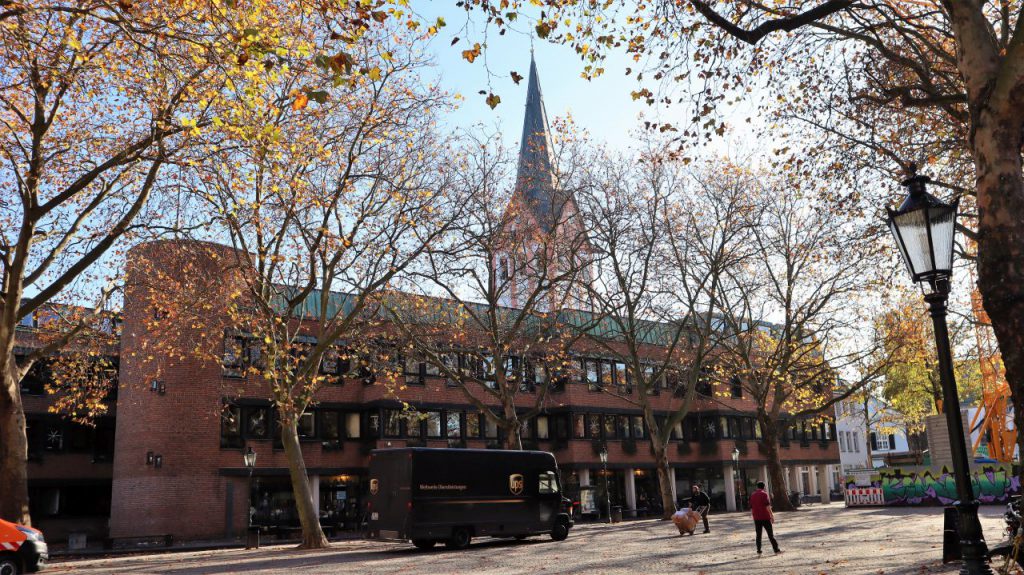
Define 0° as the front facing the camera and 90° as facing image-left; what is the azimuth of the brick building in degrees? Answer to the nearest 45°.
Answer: approximately 315°

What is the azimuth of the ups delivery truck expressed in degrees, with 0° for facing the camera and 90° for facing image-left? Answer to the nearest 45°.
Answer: approximately 225°

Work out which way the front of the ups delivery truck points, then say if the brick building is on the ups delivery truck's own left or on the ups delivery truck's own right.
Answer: on the ups delivery truck's own left

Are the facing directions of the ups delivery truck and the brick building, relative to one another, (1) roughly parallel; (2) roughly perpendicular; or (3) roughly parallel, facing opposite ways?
roughly perpendicular

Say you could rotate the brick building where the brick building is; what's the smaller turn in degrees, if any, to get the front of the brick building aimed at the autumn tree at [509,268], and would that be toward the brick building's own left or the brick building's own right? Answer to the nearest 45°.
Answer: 0° — it already faces it

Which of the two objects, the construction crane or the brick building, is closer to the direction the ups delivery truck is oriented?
the construction crane

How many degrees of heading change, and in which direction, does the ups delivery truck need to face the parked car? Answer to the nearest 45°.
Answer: approximately 180°

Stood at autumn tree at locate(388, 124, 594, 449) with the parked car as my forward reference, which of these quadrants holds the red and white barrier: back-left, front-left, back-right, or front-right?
back-left

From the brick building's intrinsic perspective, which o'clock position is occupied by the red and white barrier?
The red and white barrier is roughly at 10 o'clock from the brick building.
